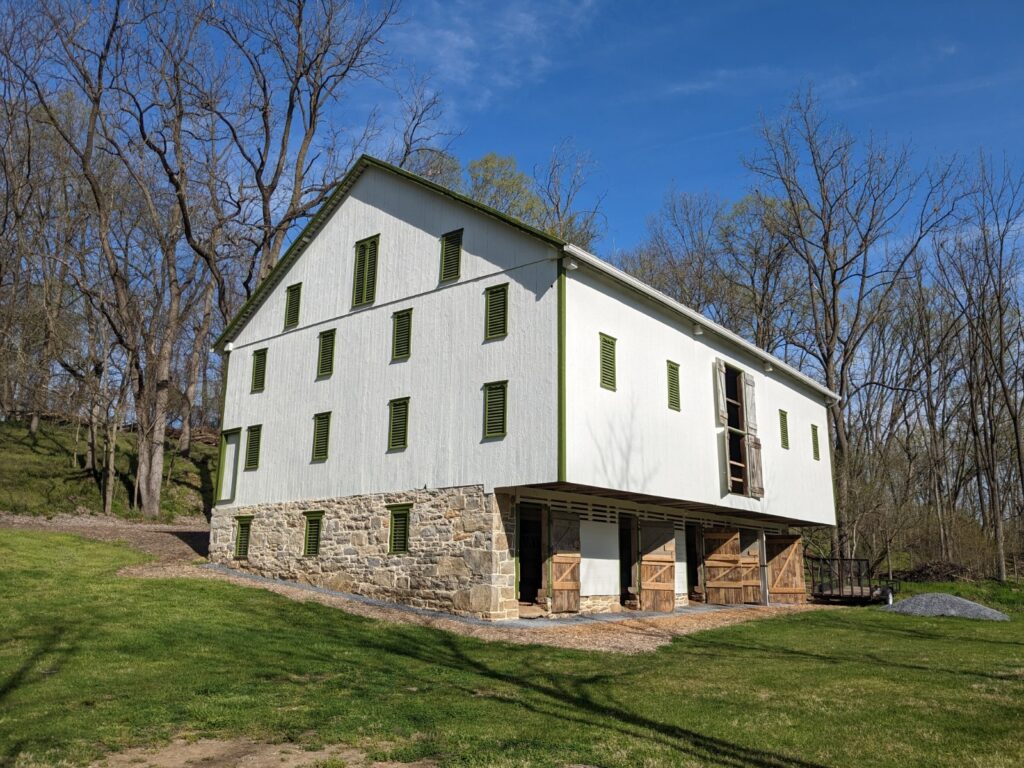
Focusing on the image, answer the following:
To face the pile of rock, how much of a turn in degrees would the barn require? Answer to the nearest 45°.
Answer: approximately 45° to its left

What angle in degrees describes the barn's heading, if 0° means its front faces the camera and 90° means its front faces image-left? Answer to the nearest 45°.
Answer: approximately 315°
